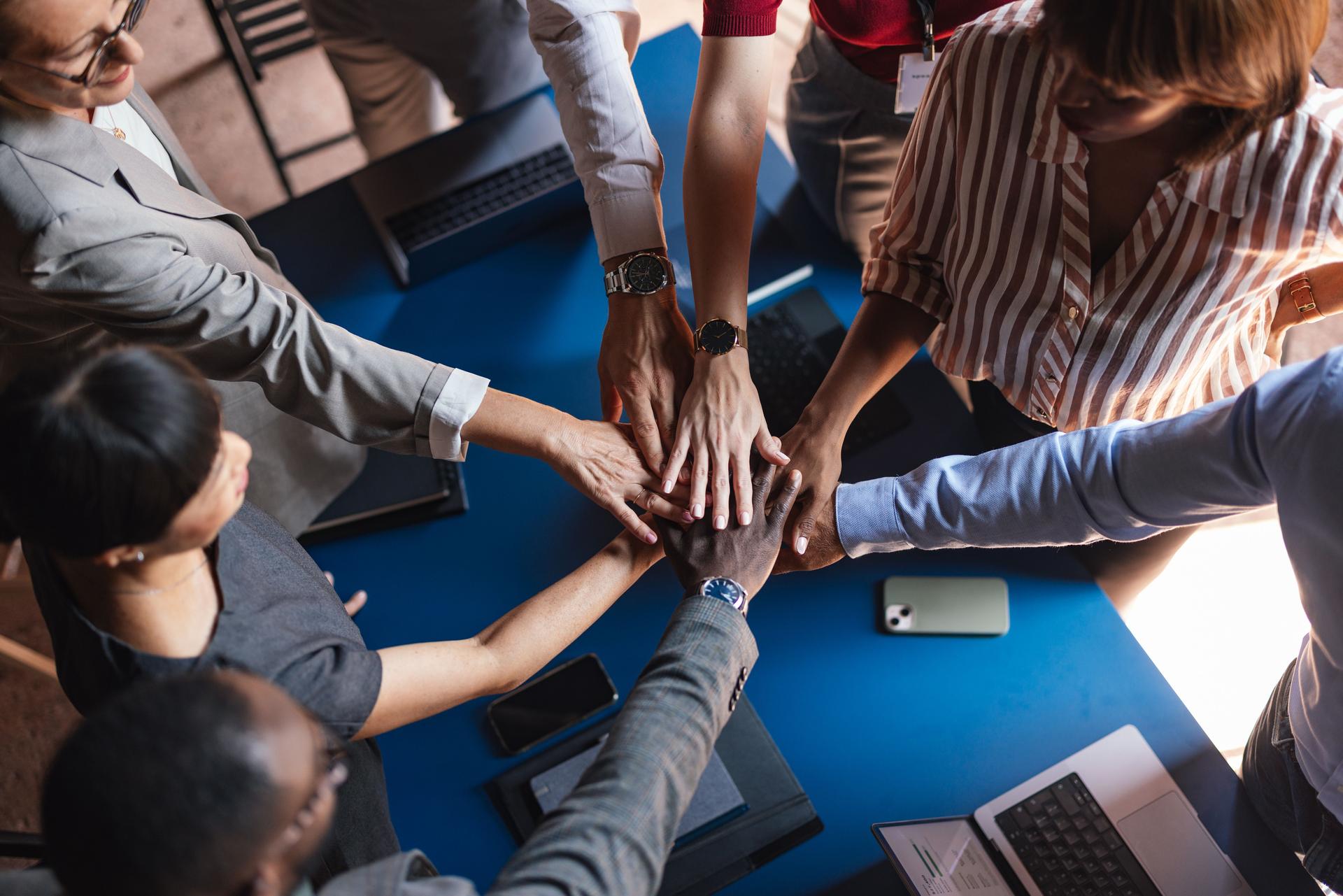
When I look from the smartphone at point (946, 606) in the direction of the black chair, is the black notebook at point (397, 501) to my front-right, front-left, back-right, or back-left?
front-left

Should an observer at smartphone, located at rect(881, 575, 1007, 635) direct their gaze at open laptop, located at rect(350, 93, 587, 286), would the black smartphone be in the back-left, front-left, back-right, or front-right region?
front-left

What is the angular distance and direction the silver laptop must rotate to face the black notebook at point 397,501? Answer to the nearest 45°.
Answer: approximately 90° to its left

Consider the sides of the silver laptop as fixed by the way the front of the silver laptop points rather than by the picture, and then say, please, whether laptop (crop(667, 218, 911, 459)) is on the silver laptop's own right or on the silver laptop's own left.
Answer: on the silver laptop's own left

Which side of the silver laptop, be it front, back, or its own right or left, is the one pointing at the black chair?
left

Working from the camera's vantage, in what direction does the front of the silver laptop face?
facing away from the viewer and to the right of the viewer

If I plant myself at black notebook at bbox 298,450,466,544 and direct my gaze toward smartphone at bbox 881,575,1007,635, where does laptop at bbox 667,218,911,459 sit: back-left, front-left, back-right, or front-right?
front-left
